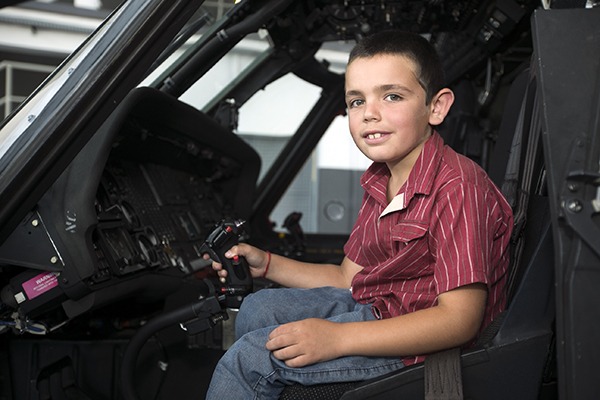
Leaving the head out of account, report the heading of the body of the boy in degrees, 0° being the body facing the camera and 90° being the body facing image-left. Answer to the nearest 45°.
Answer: approximately 45°
